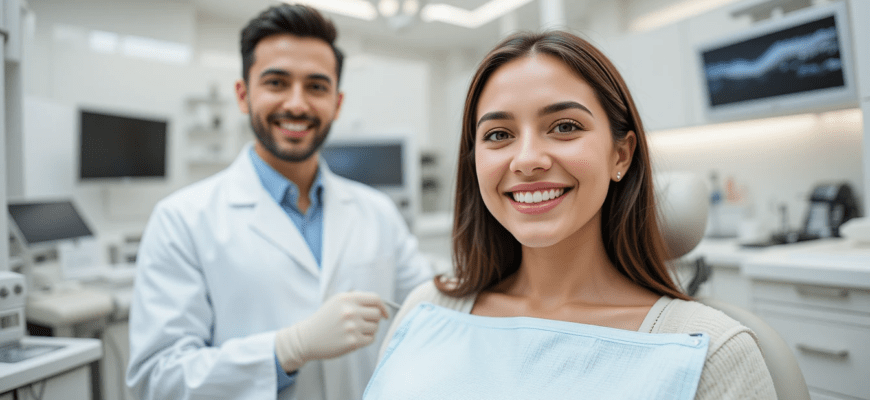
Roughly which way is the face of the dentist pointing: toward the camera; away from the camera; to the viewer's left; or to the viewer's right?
toward the camera

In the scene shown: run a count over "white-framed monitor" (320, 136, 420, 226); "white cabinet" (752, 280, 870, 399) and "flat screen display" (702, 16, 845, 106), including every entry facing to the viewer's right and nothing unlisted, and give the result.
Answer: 0

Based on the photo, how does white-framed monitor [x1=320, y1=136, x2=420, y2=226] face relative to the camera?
toward the camera

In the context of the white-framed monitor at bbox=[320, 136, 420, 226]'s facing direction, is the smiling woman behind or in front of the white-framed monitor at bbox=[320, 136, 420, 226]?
in front

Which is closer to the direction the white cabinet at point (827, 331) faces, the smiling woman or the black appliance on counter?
the smiling woman

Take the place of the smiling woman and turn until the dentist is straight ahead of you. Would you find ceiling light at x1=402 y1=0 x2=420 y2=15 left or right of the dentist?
right

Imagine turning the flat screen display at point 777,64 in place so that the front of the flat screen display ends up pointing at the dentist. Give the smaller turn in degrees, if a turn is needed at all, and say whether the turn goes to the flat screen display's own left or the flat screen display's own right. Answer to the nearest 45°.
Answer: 0° — it already faces them

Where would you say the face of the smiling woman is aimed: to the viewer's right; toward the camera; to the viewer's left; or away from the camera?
toward the camera

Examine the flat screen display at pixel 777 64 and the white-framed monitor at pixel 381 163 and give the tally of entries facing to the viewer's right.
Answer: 0

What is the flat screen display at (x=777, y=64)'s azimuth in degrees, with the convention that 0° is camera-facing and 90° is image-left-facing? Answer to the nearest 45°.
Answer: approximately 45°

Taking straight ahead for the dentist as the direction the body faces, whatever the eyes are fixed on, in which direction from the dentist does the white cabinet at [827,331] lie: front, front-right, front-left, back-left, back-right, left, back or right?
front-left

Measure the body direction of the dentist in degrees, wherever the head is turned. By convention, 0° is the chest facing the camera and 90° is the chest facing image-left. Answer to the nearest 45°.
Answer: approximately 315°

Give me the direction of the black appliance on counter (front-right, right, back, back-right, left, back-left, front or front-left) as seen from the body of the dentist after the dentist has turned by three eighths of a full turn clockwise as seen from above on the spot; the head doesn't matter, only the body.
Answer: back

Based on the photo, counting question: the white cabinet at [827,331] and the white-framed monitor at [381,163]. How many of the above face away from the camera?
0

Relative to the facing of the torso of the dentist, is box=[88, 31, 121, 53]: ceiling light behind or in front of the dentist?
behind

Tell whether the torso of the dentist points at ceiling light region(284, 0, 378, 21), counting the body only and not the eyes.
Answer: no
